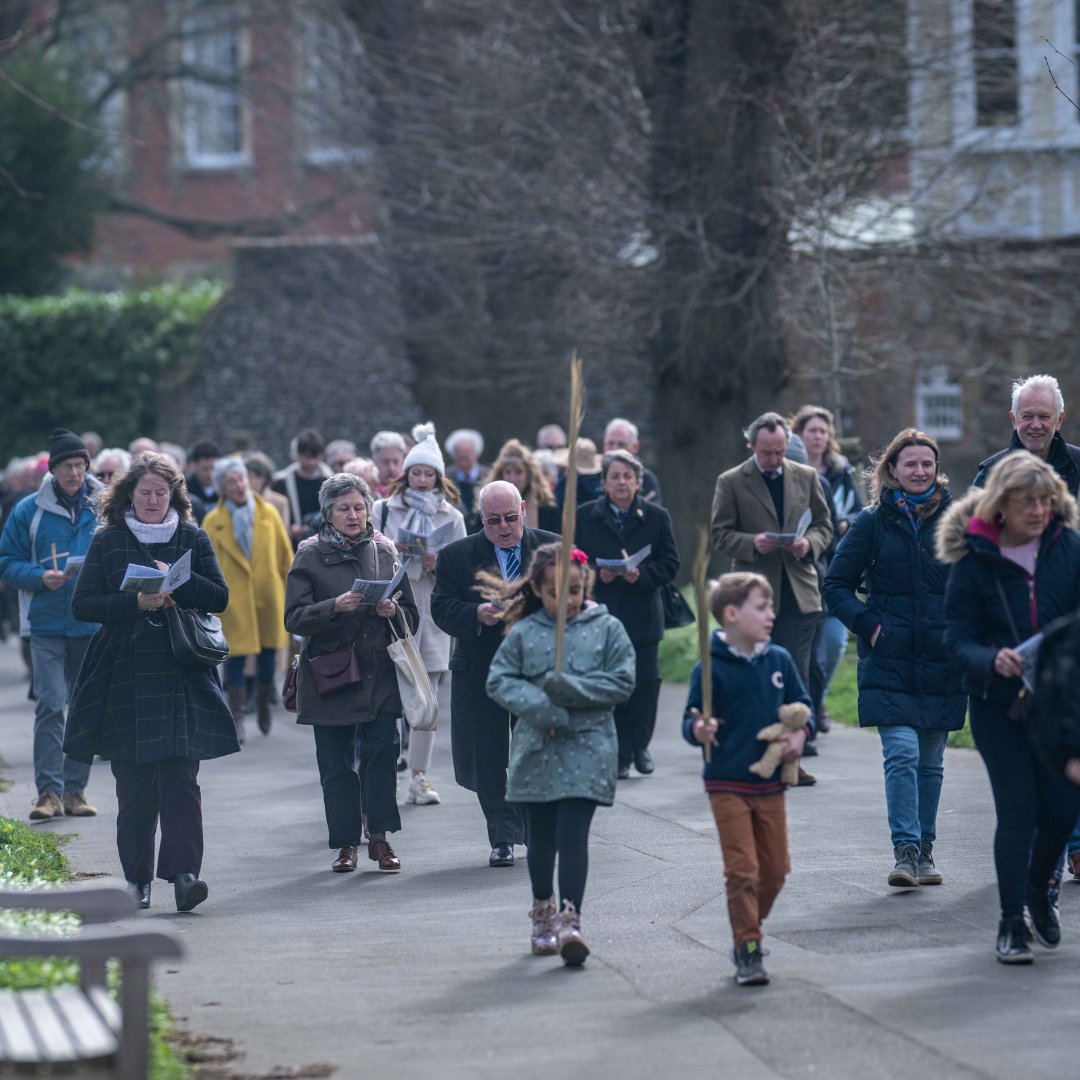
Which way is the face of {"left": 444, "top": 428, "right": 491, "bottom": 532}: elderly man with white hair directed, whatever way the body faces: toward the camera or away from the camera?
toward the camera

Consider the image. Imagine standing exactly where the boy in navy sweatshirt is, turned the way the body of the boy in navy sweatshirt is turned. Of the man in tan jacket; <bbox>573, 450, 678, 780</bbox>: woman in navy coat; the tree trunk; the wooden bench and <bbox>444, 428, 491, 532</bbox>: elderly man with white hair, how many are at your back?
4

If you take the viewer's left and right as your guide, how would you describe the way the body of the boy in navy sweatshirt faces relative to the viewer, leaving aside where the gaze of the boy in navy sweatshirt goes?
facing the viewer

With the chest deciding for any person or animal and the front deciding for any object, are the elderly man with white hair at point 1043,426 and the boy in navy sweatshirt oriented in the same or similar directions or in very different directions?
same or similar directions

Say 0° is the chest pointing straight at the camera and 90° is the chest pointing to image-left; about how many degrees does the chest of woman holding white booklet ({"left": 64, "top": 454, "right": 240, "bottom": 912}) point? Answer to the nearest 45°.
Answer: approximately 0°

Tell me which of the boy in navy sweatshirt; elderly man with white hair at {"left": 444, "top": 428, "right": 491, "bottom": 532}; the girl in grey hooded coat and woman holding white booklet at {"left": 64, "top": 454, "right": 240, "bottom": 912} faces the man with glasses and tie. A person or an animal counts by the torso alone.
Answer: the elderly man with white hair

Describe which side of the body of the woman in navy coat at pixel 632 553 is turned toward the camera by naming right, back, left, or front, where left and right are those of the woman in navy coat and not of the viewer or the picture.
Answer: front

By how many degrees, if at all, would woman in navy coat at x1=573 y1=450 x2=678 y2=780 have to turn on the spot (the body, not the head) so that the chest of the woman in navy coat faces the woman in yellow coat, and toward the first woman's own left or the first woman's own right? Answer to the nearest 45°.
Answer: approximately 135° to the first woman's own right

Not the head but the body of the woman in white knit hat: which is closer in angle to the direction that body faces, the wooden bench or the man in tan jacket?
the wooden bench

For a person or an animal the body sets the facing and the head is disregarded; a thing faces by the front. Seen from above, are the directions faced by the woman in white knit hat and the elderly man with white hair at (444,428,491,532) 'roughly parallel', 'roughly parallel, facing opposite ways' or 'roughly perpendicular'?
roughly parallel

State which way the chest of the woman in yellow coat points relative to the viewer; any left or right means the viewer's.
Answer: facing the viewer

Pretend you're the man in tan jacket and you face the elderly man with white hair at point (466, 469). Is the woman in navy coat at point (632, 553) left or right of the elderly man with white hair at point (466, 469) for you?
left

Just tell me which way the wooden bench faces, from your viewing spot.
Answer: facing to the right of the viewer

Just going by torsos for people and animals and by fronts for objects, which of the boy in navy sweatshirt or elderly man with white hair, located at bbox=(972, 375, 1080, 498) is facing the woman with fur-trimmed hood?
the elderly man with white hair

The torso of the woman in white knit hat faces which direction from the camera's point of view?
toward the camera
